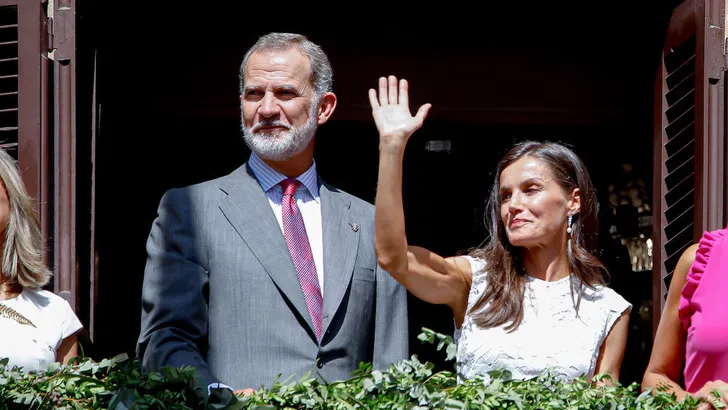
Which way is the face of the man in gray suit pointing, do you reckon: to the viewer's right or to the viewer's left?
to the viewer's left

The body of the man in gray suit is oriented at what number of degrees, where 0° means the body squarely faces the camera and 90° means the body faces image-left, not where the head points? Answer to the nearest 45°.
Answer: approximately 315°

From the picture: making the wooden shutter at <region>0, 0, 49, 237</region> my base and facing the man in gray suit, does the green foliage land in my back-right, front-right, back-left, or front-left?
front-right

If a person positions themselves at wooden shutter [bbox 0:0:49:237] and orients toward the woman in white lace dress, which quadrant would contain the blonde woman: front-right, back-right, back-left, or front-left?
front-right

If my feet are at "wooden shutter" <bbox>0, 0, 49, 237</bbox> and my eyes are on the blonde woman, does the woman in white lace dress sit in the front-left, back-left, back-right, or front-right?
front-left

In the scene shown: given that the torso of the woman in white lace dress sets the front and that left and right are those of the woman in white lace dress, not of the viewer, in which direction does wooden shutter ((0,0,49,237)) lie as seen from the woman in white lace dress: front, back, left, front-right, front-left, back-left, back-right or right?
right

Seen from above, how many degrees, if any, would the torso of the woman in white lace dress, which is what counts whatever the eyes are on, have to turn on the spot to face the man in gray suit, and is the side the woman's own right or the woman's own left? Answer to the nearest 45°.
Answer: approximately 90° to the woman's own right

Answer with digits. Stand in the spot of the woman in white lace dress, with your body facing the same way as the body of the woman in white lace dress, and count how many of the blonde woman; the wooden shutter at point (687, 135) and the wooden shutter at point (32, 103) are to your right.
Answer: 2

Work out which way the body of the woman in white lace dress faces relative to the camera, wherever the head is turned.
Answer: toward the camera

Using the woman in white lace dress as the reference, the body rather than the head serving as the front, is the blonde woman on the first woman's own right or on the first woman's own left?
on the first woman's own right

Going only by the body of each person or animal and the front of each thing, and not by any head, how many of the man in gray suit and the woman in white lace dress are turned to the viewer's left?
0

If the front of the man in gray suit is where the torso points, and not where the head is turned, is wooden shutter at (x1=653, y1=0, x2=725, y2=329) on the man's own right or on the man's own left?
on the man's own left

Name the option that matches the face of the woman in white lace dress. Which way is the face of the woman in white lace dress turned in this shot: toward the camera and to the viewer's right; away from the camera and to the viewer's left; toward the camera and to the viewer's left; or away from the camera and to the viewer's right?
toward the camera and to the viewer's left

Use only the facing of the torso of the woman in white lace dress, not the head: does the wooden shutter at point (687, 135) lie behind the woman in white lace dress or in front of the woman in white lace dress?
behind

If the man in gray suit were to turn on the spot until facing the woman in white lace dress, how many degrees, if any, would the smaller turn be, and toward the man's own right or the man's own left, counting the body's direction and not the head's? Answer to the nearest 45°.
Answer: approximately 45° to the man's own left
